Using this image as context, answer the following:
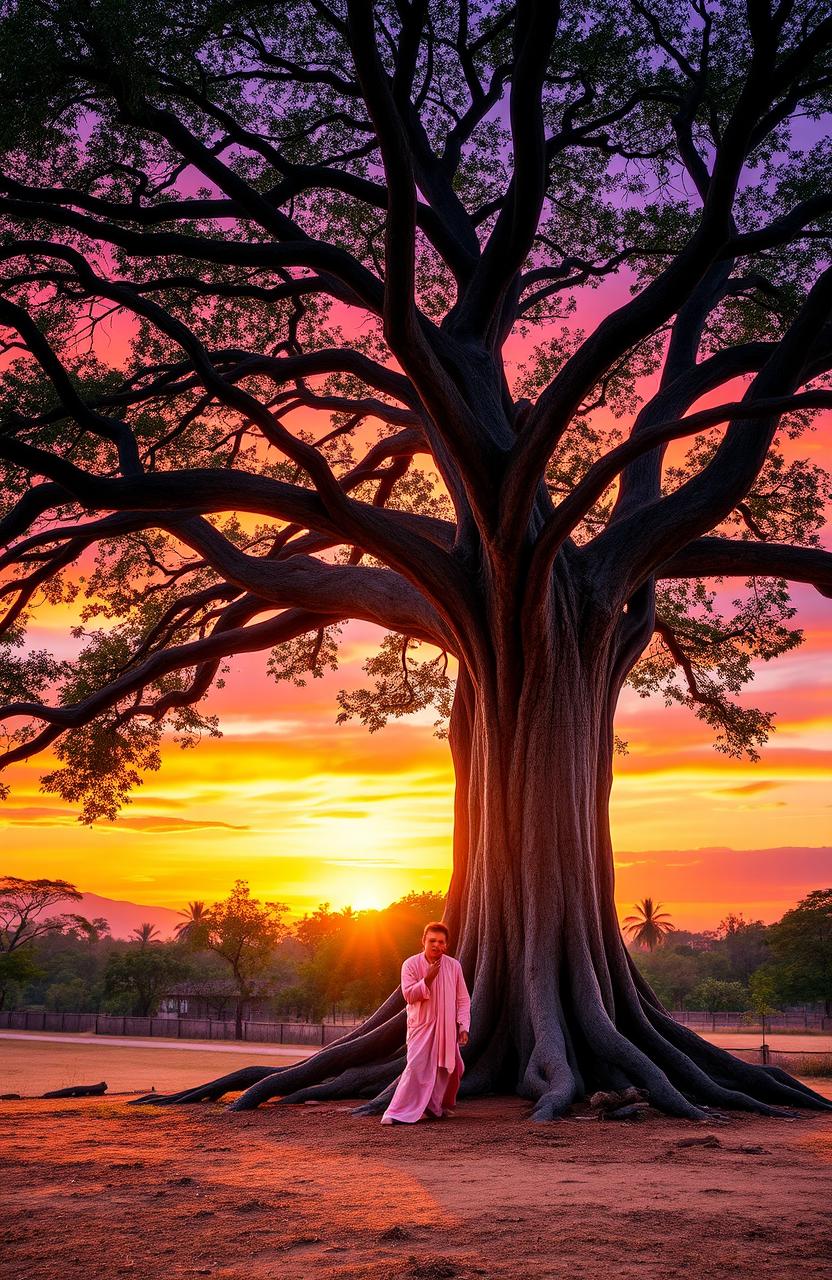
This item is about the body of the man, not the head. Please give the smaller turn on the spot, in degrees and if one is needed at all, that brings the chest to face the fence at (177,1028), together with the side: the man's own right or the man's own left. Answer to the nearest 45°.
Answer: approximately 180°

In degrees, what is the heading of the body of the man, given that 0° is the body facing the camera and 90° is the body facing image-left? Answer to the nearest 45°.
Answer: approximately 0°

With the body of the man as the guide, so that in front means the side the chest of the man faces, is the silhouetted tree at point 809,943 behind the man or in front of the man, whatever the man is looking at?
behind

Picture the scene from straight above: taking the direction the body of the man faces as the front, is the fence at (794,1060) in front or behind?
behind
